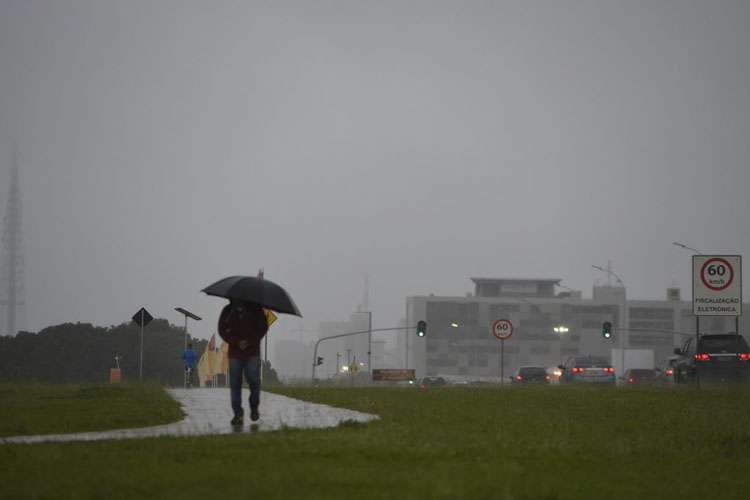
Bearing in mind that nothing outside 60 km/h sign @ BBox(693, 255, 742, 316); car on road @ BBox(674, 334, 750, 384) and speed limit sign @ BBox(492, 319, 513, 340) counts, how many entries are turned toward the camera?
2

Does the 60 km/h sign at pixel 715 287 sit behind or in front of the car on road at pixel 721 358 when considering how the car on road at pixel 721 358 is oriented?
behind

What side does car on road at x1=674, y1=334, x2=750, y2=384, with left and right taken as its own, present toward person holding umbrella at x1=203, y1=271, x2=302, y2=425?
back

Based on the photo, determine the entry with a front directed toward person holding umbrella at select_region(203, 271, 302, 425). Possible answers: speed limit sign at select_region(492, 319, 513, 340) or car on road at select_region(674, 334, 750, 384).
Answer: the speed limit sign

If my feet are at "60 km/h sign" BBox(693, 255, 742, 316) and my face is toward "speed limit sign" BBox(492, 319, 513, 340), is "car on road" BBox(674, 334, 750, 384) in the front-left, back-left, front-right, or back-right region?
front-right

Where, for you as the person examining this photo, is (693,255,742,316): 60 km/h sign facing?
facing the viewer

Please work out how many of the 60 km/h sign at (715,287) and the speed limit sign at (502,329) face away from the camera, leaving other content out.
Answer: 0

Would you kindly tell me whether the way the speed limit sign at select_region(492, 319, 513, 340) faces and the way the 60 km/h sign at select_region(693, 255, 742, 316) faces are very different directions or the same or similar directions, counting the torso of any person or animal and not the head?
same or similar directions

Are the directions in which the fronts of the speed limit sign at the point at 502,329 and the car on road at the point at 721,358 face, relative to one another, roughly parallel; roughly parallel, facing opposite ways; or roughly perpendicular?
roughly parallel, facing opposite ways

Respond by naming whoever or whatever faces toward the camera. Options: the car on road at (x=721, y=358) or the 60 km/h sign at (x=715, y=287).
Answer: the 60 km/h sign

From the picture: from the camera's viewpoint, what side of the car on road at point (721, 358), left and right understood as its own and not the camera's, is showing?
back

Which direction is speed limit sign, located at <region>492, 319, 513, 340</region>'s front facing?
toward the camera

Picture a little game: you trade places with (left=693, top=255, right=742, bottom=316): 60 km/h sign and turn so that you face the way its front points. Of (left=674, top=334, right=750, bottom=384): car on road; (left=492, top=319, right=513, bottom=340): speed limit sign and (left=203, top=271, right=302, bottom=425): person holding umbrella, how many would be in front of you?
1

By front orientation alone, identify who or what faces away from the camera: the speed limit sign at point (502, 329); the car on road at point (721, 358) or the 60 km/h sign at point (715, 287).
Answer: the car on road

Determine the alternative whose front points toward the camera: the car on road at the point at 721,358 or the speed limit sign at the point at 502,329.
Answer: the speed limit sign

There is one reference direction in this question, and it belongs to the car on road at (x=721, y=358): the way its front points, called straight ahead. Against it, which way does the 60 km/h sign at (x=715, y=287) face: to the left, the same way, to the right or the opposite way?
the opposite way

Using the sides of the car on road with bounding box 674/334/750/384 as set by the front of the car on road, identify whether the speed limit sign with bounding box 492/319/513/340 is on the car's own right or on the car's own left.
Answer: on the car's own left
